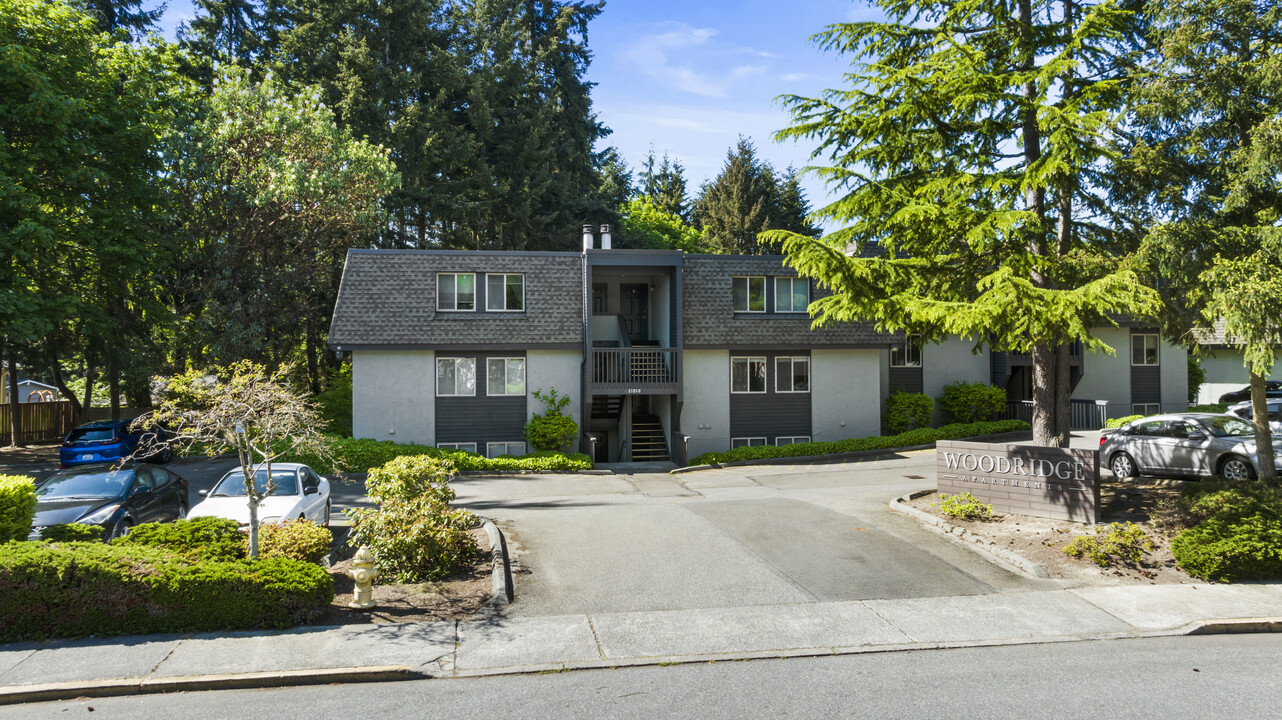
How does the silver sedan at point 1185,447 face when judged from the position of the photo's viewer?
facing to the right of the viewer

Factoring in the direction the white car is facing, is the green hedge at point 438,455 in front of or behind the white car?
behind

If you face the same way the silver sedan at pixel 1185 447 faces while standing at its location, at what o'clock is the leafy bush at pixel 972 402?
The leafy bush is roughly at 8 o'clock from the silver sedan.

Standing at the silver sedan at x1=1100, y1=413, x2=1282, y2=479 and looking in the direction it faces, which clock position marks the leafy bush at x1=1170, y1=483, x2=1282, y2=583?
The leafy bush is roughly at 3 o'clock from the silver sedan.

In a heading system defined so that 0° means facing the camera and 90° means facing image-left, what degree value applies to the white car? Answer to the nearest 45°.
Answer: approximately 45°

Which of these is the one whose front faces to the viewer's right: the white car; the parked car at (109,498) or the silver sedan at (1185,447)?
the silver sedan

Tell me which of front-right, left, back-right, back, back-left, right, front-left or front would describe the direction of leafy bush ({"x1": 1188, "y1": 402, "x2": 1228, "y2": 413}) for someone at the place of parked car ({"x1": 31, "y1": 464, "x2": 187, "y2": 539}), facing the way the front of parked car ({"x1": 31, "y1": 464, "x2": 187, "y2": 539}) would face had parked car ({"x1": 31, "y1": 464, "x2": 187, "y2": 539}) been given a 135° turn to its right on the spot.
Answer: right
